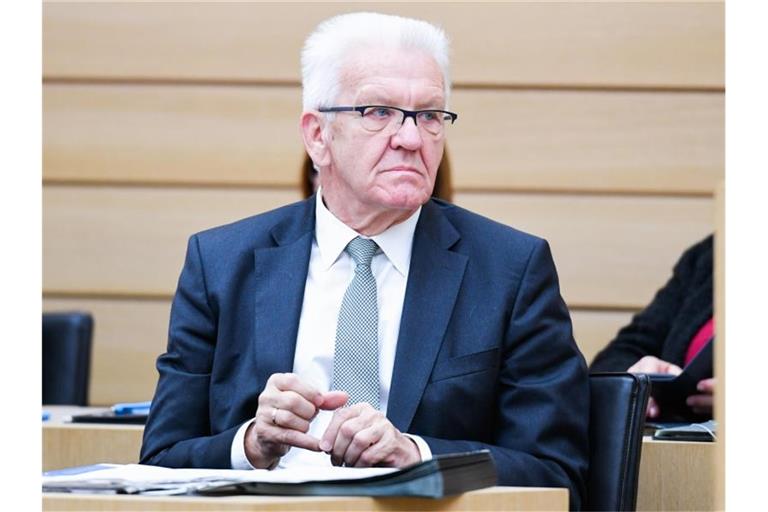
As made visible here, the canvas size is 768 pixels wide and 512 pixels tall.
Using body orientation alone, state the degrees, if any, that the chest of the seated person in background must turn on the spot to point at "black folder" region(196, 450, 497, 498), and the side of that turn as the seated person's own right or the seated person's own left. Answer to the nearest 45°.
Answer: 0° — they already face it

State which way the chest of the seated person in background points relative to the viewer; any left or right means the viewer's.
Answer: facing the viewer

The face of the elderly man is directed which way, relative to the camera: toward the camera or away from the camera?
toward the camera

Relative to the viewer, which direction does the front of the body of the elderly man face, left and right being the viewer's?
facing the viewer

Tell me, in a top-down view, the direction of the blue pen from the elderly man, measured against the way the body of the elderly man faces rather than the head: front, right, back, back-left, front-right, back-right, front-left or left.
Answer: back-right

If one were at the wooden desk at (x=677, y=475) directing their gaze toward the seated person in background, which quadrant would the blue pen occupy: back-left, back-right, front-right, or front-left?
front-left

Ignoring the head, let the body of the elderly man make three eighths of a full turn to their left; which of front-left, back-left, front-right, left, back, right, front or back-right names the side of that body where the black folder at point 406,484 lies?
back-right

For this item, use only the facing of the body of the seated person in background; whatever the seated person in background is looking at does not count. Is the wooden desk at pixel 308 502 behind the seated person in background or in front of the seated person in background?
in front

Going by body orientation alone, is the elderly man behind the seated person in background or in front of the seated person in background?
in front

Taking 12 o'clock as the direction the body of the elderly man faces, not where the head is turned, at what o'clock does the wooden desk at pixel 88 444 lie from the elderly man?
The wooden desk is roughly at 4 o'clock from the elderly man.

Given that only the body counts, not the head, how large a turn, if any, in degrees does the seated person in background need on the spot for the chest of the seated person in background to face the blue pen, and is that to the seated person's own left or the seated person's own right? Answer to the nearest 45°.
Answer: approximately 45° to the seated person's own right

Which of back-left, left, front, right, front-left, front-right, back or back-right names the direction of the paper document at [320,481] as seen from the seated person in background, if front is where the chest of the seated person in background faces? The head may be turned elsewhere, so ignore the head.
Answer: front

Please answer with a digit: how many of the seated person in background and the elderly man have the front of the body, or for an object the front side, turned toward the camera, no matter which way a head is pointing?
2

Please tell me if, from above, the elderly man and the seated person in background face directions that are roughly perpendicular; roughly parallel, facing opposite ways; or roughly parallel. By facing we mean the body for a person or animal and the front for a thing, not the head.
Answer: roughly parallel

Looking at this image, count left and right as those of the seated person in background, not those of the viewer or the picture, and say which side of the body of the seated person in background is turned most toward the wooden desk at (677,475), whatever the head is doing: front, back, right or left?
front
